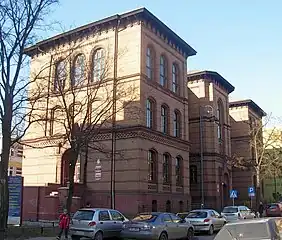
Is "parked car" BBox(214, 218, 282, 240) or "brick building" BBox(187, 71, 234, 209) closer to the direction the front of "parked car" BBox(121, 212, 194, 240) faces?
the brick building

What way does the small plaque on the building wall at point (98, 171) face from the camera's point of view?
toward the camera

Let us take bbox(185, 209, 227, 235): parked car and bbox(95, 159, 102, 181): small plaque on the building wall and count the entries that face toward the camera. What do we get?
1

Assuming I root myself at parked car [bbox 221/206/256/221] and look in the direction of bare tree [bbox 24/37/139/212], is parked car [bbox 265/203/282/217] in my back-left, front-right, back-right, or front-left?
back-right

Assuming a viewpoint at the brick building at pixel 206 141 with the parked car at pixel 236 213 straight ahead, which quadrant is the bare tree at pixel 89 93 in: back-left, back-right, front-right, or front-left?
front-right

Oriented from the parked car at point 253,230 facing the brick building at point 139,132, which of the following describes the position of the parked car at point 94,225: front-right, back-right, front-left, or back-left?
front-left
